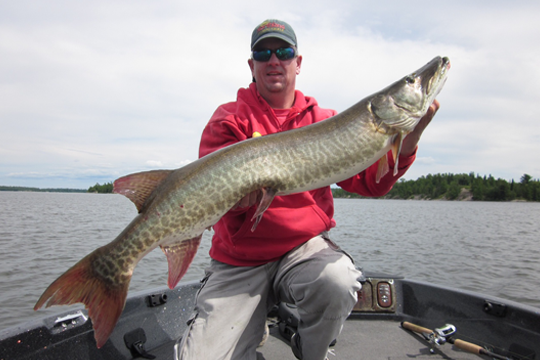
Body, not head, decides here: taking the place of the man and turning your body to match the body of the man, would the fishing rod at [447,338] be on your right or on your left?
on your left

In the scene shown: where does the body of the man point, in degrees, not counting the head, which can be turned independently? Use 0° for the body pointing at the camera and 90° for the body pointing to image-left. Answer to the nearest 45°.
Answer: approximately 0°

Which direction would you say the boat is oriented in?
away from the camera
